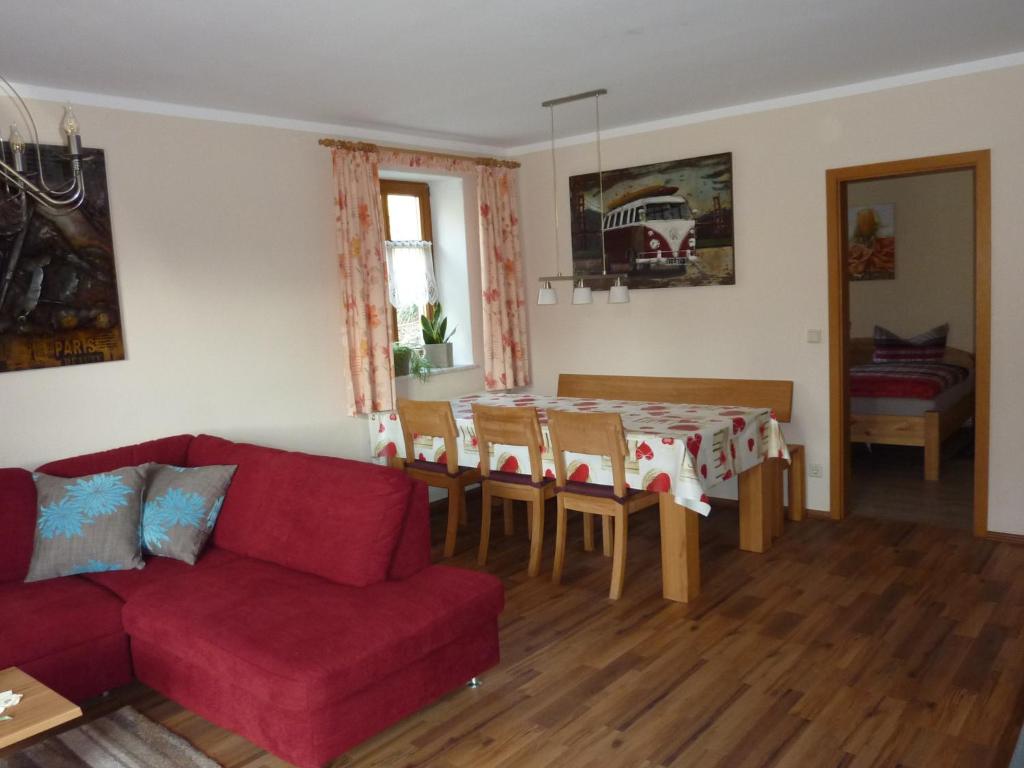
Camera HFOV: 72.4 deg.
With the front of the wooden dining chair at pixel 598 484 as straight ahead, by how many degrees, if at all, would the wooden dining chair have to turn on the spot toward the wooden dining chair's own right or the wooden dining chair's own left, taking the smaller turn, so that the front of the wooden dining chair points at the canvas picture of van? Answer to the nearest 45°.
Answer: approximately 45° to the wooden dining chair's own left

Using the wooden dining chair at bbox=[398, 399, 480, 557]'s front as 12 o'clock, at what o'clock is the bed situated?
The bed is roughly at 1 o'clock from the wooden dining chair.

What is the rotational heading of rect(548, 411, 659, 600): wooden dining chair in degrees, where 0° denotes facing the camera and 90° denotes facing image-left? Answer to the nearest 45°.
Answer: approximately 225°

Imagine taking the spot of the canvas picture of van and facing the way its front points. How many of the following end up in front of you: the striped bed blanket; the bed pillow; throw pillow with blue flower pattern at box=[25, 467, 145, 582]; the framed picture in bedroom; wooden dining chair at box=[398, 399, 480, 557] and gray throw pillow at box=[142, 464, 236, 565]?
3

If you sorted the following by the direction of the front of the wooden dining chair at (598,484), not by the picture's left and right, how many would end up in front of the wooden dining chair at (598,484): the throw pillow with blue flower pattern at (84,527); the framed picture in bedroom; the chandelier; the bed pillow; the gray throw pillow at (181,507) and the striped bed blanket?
3

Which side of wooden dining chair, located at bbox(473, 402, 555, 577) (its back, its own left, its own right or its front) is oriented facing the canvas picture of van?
front

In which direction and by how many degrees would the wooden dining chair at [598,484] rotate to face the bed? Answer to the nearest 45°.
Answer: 0° — it already faces it

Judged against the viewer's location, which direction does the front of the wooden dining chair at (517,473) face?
facing away from the viewer and to the right of the viewer

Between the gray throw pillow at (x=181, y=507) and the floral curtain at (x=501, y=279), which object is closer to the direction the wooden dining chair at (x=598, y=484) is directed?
the floral curtain

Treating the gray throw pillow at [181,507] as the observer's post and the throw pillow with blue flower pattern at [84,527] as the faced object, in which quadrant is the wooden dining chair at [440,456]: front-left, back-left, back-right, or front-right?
back-right

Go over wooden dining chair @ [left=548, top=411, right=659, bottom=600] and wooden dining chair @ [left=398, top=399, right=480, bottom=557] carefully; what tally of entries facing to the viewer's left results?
0

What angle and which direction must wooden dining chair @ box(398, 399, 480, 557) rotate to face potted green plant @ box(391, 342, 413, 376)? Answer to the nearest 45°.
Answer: approximately 45° to its left

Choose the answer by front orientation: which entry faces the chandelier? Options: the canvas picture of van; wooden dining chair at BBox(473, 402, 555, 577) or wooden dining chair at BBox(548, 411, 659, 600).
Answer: the canvas picture of van
